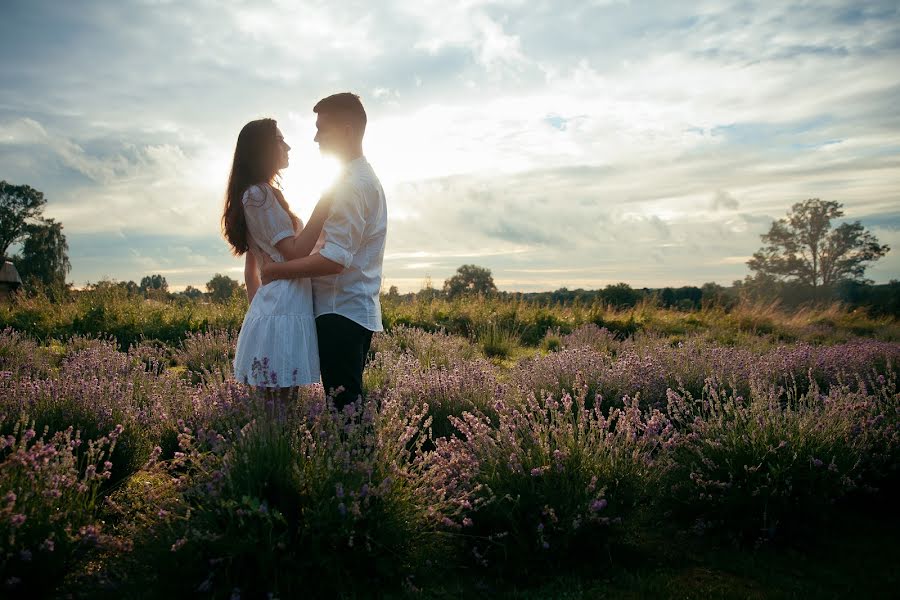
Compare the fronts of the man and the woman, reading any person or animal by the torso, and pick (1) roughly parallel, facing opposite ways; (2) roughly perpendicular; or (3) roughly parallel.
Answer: roughly parallel, facing opposite ways

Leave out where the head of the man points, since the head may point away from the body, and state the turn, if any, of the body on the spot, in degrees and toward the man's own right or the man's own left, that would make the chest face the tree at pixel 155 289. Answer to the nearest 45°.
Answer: approximately 90° to the man's own right

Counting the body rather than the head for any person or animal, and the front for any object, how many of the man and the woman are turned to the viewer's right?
1

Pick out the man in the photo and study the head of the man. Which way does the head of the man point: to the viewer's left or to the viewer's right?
to the viewer's left

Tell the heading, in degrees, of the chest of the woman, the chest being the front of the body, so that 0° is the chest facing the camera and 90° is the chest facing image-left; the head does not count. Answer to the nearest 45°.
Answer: approximately 270°

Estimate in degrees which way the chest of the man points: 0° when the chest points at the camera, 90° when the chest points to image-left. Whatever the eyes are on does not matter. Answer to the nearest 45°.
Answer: approximately 90°

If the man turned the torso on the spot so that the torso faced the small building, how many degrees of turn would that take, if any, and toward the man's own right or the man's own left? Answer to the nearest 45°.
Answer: approximately 45° to the man's own right

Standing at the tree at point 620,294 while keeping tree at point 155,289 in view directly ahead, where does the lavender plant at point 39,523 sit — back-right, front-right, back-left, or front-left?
front-left

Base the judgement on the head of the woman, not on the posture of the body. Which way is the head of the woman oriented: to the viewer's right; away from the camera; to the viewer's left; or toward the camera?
to the viewer's right

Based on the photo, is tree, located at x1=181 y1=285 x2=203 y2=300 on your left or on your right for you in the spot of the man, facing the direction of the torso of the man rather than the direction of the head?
on your right

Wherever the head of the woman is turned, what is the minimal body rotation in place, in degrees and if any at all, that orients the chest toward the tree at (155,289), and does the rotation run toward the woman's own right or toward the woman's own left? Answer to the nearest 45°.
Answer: approximately 90° to the woman's own left

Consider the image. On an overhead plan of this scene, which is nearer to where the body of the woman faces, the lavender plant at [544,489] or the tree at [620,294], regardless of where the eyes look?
the lavender plant

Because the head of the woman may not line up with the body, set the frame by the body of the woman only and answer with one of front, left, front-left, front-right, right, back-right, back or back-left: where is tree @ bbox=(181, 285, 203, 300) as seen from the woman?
left
